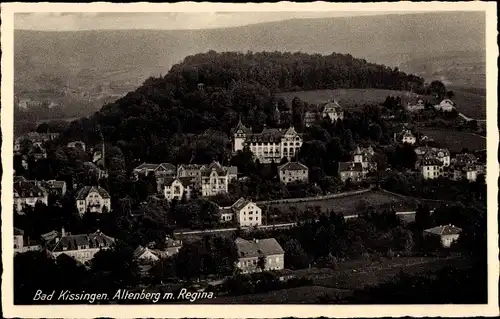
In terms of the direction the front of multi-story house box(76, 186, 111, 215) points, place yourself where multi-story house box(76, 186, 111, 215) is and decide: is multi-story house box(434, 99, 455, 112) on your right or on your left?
on your left

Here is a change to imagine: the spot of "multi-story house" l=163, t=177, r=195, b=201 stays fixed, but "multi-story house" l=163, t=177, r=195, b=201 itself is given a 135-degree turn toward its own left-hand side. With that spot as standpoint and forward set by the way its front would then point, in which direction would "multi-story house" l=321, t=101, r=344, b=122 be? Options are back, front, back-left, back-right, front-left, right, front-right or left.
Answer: front-right

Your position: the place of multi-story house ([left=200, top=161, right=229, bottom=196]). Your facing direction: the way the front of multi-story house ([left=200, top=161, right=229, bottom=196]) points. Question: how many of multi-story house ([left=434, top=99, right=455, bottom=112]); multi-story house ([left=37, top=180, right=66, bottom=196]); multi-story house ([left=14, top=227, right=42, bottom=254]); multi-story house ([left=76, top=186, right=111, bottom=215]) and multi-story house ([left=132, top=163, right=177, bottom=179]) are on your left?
1

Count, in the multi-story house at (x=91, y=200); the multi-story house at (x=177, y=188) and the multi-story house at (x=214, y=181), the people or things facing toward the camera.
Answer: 3

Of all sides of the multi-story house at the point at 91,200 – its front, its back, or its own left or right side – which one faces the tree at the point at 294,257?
left

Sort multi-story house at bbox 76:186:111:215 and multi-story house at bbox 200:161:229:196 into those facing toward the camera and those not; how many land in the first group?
2

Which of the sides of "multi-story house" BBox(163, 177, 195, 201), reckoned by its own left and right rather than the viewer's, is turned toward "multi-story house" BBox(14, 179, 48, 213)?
right

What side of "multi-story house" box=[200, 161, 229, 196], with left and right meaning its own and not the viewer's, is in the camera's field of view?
front
